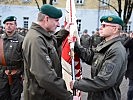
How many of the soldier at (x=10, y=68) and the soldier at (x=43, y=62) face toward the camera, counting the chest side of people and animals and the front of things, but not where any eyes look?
1

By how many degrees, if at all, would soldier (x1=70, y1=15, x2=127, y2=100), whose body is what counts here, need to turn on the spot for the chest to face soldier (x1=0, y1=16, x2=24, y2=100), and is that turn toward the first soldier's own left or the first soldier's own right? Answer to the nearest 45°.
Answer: approximately 45° to the first soldier's own right

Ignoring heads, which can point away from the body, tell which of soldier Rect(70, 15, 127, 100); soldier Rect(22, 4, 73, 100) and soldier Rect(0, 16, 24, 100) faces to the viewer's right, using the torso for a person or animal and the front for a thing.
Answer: soldier Rect(22, 4, 73, 100)

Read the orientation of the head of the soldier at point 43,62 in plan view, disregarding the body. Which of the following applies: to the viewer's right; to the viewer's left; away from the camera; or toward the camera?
to the viewer's right

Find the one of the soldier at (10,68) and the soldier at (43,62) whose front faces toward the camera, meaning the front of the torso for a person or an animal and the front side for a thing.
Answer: the soldier at (10,68)

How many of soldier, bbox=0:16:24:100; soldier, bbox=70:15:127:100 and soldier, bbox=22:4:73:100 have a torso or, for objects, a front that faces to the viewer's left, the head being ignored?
1

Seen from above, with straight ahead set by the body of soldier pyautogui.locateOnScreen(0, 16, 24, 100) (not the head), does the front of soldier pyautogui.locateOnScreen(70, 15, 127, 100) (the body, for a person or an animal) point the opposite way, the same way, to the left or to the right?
to the right

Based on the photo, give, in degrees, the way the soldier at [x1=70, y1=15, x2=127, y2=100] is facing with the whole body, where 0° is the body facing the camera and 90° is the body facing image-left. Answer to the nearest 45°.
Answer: approximately 90°

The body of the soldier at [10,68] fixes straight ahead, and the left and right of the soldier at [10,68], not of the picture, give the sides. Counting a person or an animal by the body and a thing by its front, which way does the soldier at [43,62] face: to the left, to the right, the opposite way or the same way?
to the left

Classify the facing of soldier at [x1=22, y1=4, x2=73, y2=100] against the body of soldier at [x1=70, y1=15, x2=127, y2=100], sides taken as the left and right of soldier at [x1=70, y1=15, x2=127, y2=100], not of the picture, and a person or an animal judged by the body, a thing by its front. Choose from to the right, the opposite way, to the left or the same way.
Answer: the opposite way

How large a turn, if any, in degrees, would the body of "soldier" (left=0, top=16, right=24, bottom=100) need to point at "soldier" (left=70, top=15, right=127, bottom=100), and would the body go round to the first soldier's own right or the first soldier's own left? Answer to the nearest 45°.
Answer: approximately 45° to the first soldier's own left

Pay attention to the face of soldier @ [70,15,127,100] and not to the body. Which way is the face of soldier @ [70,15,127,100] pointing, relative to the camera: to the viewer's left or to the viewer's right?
to the viewer's left

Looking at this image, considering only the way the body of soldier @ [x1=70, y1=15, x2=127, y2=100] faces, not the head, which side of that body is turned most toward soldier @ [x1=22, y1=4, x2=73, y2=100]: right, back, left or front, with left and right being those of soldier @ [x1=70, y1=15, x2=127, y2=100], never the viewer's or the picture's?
front

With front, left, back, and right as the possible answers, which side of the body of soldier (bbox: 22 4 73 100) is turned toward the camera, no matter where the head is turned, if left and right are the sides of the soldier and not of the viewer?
right

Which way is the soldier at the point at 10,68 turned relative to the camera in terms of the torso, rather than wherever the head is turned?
toward the camera

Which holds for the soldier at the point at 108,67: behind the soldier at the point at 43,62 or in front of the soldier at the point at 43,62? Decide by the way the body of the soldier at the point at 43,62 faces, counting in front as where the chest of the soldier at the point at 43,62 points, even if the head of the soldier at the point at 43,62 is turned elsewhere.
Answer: in front
